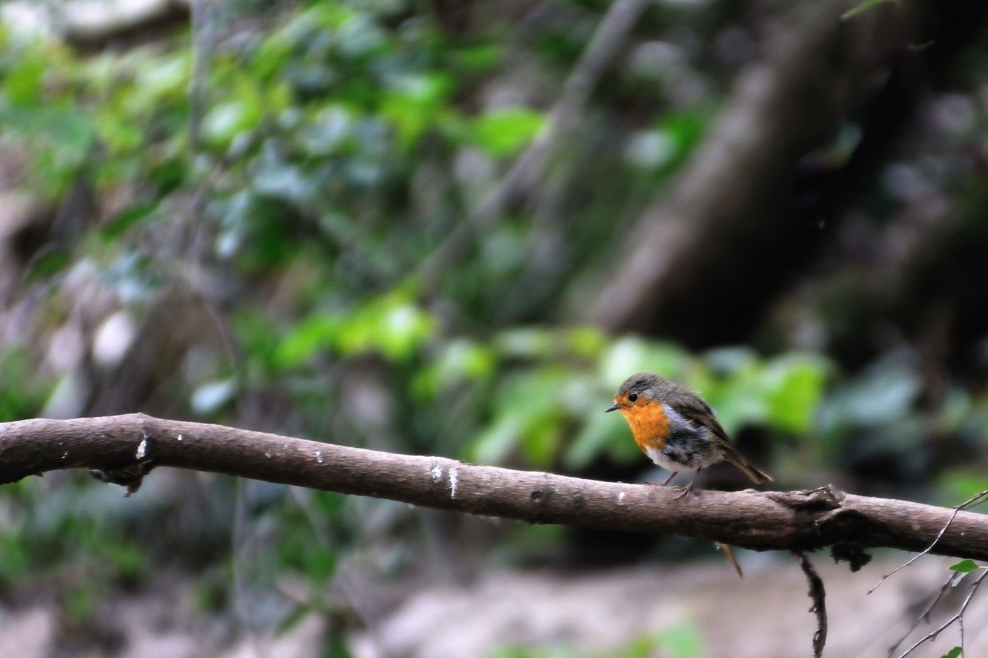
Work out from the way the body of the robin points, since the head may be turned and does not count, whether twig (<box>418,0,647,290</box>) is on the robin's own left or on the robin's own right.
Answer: on the robin's own right

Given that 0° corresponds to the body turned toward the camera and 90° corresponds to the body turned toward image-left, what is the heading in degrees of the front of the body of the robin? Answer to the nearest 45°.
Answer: approximately 90°

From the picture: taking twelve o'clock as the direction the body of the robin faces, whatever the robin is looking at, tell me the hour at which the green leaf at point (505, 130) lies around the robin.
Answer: The green leaf is roughly at 3 o'clock from the robin.

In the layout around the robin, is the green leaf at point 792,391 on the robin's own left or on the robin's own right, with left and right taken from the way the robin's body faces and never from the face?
on the robin's own right
